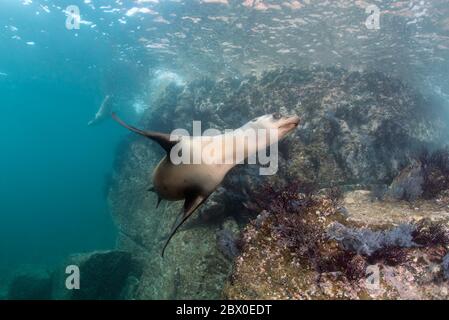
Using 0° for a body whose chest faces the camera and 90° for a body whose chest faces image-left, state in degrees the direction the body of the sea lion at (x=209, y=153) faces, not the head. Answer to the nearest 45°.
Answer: approximately 315°
